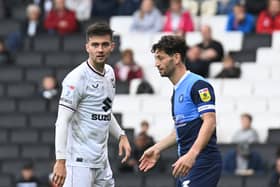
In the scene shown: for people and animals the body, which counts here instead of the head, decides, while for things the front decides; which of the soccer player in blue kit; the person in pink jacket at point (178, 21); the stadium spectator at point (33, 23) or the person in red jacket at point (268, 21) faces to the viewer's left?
the soccer player in blue kit

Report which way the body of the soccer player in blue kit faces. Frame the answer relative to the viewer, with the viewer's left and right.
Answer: facing to the left of the viewer

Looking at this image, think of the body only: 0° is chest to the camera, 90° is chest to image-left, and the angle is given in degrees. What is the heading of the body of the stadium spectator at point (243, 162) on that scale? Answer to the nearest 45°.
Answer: approximately 0°

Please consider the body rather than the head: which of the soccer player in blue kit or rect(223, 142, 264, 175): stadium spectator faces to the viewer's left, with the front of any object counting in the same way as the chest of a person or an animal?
the soccer player in blue kit

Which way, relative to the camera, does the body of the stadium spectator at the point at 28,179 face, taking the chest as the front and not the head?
toward the camera

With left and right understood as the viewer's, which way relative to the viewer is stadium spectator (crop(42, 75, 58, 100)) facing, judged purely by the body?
facing the viewer

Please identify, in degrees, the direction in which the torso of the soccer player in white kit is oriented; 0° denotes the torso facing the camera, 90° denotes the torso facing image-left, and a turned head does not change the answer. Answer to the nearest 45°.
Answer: approximately 315°

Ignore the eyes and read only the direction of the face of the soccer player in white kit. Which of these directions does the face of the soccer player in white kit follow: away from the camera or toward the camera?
toward the camera

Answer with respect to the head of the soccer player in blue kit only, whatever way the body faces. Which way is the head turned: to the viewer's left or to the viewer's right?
to the viewer's left

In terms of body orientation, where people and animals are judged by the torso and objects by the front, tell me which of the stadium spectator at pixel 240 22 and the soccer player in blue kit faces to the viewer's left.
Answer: the soccer player in blue kit

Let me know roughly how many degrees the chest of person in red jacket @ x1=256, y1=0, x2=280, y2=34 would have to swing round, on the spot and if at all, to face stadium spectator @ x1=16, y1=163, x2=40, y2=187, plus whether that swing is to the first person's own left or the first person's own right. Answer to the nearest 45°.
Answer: approximately 45° to the first person's own right

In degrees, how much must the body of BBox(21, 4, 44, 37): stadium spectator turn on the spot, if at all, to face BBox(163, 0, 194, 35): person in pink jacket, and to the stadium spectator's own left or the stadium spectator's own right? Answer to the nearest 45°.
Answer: approximately 45° to the stadium spectator's own left
